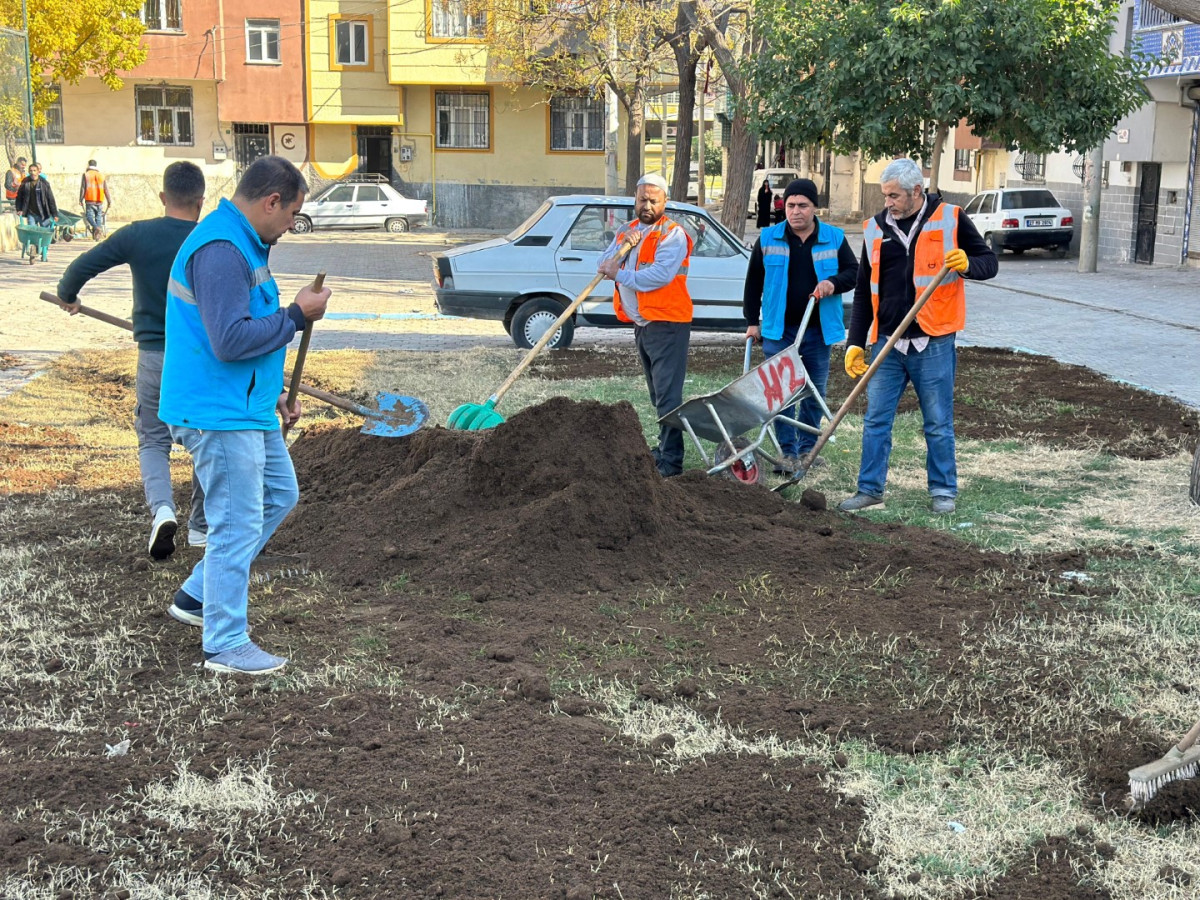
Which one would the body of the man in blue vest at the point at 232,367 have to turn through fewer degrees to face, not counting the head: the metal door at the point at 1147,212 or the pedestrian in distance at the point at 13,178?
the metal door

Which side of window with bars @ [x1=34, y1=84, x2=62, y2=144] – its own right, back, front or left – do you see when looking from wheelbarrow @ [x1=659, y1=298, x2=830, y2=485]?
front

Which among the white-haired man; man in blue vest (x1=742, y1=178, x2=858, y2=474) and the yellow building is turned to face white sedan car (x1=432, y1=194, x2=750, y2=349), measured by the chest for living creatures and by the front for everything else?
the yellow building

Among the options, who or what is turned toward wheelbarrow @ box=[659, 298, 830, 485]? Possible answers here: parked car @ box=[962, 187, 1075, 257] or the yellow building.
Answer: the yellow building

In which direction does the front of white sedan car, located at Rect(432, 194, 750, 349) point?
to the viewer's right

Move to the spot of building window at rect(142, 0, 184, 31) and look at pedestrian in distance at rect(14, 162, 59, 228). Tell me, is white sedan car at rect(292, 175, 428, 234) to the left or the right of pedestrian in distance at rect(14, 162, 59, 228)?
left

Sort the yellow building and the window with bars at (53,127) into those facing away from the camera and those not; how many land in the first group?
0

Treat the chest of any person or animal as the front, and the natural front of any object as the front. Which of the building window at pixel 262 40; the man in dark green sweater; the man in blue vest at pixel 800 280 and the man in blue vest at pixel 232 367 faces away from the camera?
the man in dark green sweater

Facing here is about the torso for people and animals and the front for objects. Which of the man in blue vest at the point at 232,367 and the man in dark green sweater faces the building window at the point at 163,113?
the man in dark green sweater

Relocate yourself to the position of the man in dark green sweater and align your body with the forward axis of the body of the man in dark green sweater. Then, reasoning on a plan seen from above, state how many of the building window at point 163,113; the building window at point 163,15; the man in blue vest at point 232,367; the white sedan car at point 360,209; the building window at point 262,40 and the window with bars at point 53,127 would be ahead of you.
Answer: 5

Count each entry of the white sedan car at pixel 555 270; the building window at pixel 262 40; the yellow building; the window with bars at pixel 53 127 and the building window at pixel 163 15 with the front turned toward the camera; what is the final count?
4

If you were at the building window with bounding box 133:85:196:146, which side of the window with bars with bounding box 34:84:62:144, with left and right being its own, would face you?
left

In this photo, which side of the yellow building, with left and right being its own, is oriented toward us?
front

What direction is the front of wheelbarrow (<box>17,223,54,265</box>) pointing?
toward the camera
